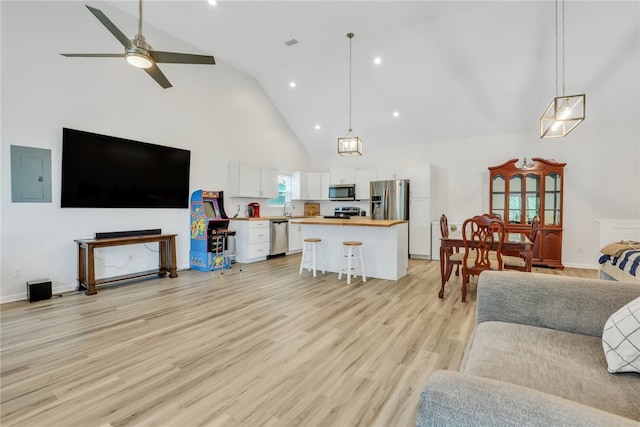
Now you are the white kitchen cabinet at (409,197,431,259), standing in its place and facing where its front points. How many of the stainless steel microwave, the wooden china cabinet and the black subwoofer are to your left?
1

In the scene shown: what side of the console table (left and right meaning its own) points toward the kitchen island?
front

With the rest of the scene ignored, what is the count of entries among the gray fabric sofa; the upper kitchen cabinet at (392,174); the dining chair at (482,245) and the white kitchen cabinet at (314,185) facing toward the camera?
2

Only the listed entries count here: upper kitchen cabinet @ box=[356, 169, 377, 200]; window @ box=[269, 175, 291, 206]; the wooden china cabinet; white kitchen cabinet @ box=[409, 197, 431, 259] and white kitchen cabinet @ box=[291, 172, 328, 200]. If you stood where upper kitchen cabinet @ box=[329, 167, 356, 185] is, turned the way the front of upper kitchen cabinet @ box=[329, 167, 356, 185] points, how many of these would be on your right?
2

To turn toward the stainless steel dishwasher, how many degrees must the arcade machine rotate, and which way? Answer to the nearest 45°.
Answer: approximately 90° to its left

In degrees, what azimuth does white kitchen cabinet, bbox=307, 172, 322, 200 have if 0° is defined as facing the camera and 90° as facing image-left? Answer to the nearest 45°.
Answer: approximately 0°

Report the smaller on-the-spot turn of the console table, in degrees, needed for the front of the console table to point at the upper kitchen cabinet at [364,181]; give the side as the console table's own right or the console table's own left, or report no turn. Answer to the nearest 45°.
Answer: approximately 45° to the console table's own left

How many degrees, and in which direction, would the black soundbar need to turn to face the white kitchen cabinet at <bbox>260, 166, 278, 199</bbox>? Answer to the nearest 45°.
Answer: approximately 90° to its left

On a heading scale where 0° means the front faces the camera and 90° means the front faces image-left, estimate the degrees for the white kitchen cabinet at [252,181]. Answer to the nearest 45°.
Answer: approximately 315°

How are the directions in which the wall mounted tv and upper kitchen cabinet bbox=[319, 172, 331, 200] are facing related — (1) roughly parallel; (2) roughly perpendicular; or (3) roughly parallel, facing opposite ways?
roughly perpendicular

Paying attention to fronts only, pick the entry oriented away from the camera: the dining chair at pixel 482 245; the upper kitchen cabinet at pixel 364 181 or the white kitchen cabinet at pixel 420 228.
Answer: the dining chair

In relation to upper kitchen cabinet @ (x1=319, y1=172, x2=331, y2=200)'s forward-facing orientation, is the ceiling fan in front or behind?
in front

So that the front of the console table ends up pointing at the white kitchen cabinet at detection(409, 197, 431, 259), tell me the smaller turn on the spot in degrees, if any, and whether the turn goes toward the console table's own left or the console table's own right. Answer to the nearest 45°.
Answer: approximately 45° to the console table's own left

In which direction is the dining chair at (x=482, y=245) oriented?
away from the camera

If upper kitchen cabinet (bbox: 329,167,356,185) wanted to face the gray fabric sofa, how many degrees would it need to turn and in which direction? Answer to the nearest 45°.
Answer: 0° — it already faces it

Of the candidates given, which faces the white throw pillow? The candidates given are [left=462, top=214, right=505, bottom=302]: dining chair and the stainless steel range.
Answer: the stainless steel range

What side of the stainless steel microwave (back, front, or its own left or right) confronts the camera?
front

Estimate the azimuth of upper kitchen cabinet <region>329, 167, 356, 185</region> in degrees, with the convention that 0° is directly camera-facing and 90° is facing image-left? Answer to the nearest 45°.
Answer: approximately 0°

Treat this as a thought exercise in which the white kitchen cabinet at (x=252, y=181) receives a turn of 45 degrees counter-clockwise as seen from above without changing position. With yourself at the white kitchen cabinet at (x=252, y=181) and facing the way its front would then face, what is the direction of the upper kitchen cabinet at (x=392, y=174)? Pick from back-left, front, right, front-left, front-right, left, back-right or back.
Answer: front
